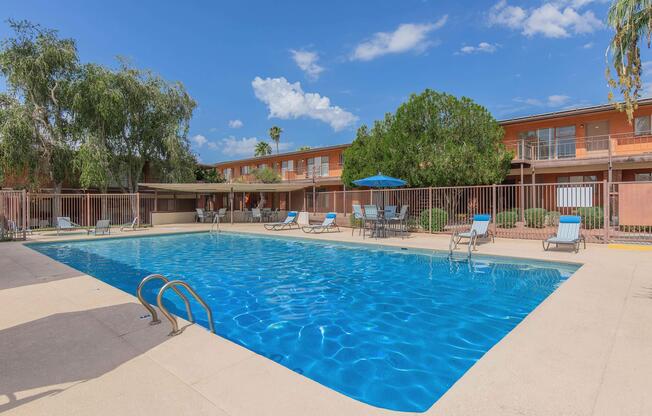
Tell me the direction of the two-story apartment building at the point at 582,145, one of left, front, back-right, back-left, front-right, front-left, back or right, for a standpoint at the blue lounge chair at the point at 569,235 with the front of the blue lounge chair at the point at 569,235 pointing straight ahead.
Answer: back-right

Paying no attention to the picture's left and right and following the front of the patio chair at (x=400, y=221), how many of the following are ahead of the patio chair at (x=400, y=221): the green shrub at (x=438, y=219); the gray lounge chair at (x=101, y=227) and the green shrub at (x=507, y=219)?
1

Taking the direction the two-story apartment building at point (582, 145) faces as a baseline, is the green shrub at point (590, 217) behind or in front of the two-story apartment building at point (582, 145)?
in front

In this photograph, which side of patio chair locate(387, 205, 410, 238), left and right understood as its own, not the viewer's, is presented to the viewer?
left

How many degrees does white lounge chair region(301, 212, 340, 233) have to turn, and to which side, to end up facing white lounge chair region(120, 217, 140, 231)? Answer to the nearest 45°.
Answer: approximately 45° to its right

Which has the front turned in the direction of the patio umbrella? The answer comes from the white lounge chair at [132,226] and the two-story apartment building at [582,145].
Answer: the two-story apartment building

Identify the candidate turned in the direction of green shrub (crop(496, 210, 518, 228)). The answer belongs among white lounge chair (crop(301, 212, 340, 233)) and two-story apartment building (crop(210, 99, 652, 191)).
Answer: the two-story apartment building
